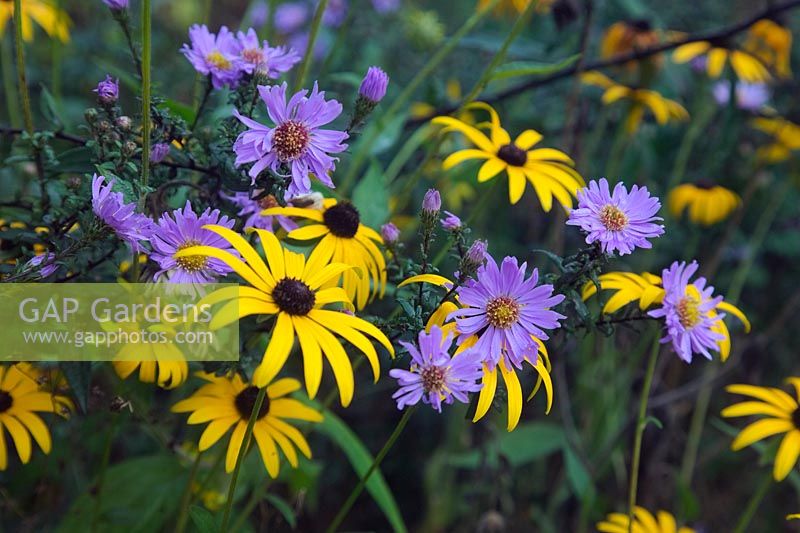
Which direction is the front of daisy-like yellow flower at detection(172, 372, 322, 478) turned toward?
toward the camera

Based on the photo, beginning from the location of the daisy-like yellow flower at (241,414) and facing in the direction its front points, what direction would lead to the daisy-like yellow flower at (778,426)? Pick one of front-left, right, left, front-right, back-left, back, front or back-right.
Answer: left

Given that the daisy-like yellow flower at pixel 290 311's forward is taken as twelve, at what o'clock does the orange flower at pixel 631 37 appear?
The orange flower is roughly at 8 o'clock from the daisy-like yellow flower.

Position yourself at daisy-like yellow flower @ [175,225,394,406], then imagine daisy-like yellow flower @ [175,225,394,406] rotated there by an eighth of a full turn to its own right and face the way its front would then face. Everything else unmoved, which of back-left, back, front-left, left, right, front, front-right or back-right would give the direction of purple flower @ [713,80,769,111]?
back

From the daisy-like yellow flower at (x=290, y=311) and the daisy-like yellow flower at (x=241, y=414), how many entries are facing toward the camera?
2

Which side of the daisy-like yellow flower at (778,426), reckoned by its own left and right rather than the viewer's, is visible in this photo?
front

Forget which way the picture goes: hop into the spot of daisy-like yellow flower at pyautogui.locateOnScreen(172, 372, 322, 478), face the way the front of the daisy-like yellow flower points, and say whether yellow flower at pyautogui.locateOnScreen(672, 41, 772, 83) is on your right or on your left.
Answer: on your left

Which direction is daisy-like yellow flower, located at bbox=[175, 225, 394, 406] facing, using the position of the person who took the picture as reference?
facing the viewer
